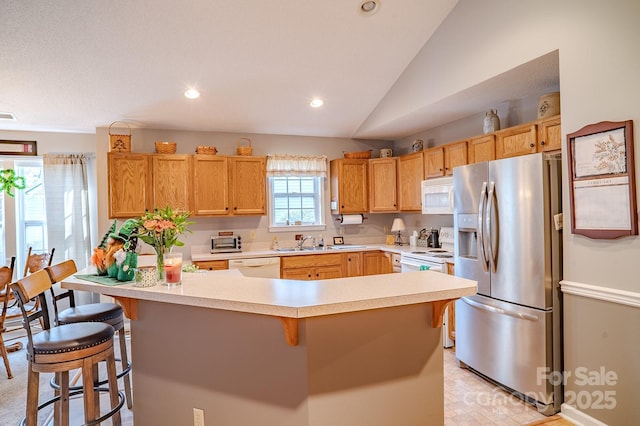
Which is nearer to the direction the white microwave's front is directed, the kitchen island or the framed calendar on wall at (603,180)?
the kitchen island

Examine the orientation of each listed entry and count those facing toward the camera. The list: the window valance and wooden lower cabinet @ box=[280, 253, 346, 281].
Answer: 2

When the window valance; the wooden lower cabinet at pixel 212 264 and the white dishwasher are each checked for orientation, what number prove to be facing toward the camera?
3

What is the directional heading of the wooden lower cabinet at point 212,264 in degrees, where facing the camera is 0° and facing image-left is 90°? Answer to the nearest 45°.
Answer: approximately 0°

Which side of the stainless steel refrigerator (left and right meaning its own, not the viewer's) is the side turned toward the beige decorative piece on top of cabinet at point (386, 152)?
right

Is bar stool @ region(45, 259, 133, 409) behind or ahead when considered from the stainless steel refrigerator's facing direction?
ahead

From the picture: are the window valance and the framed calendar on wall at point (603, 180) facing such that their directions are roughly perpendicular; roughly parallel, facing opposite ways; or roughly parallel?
roughly perpendicular

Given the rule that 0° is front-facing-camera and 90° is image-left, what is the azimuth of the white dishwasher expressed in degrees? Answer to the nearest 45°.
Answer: approximately 0°

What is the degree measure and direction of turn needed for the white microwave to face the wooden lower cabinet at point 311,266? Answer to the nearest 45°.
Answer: approximately 45° to its right
